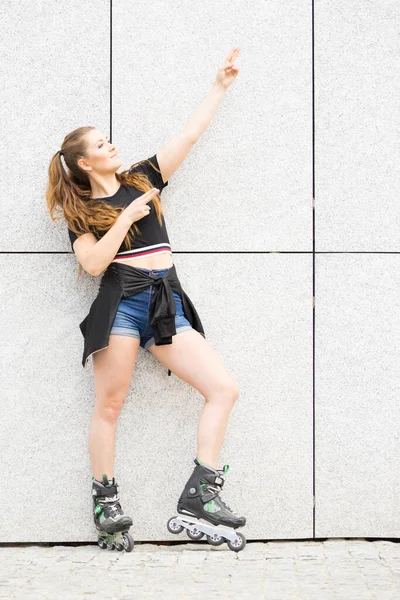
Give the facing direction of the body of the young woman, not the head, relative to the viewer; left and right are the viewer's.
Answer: facing the viewer and to the right of the viewer
